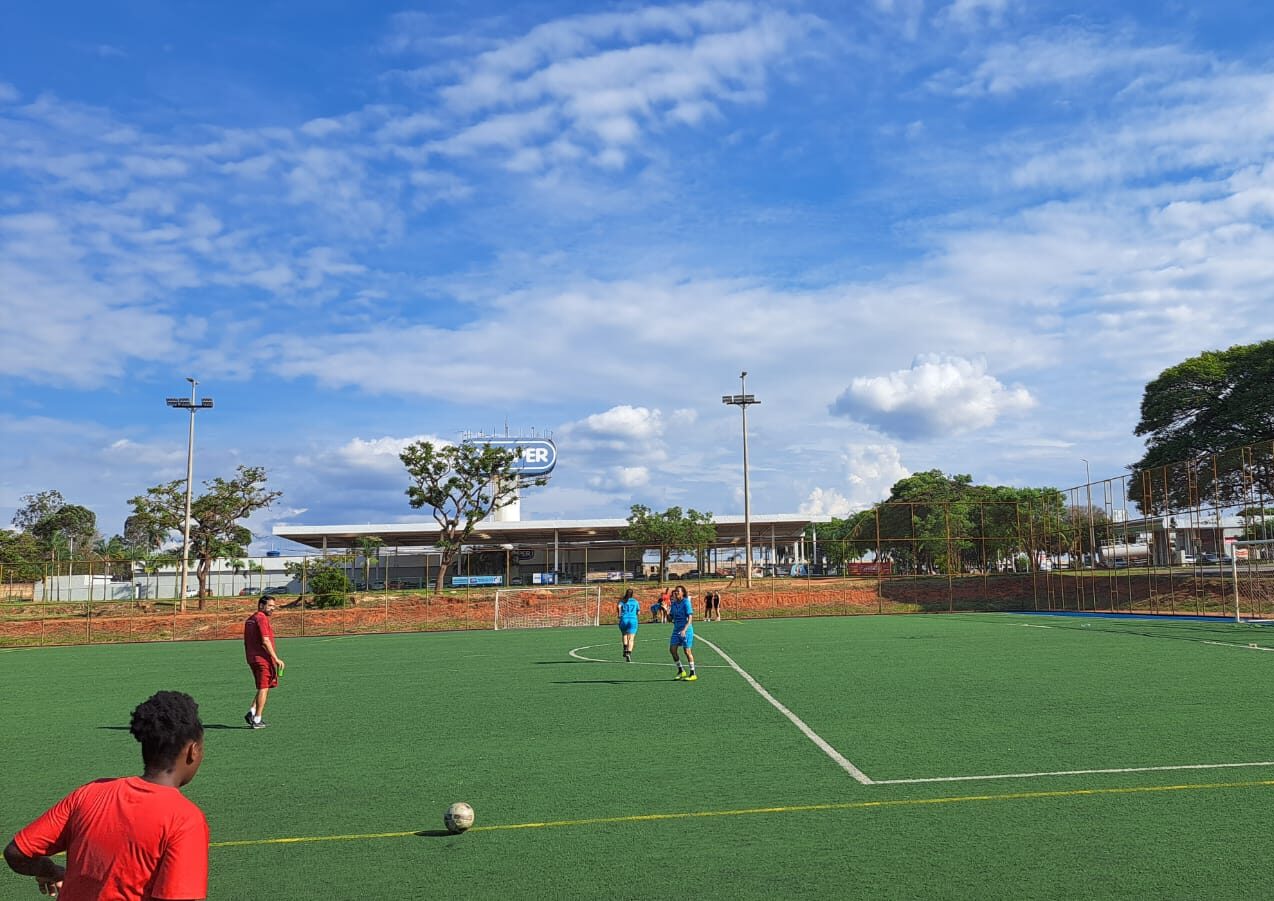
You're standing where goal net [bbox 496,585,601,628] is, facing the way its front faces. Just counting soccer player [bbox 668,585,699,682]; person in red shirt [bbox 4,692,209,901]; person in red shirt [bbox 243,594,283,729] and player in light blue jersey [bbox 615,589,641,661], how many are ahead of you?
4

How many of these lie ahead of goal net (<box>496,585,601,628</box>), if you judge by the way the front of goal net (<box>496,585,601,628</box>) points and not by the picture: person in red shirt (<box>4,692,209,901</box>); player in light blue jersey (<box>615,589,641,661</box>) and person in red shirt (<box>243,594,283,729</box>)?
3

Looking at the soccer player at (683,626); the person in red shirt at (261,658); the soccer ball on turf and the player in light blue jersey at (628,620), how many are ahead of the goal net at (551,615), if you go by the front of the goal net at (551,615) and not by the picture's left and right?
4

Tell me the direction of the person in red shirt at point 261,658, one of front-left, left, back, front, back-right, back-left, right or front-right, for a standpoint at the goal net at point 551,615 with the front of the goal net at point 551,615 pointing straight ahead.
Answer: front

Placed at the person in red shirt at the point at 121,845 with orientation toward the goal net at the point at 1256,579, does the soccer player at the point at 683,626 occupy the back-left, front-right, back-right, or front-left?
front-left

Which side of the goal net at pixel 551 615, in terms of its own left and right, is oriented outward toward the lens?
front

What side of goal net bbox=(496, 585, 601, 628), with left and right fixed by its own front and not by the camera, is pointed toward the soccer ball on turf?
front

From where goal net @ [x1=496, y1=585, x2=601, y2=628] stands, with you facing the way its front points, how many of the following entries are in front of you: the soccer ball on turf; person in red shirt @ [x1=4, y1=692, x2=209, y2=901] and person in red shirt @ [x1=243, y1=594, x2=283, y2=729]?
3

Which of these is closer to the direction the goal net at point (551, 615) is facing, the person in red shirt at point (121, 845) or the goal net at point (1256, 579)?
the person in red shirt

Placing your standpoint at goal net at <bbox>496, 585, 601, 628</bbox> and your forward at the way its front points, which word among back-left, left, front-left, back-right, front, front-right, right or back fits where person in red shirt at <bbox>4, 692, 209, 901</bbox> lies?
front

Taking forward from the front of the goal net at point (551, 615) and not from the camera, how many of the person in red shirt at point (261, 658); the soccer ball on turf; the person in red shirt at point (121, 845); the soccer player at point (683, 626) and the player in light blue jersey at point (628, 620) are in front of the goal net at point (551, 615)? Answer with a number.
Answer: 5

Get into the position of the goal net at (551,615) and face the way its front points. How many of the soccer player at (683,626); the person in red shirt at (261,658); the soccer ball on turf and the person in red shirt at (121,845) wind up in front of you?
4

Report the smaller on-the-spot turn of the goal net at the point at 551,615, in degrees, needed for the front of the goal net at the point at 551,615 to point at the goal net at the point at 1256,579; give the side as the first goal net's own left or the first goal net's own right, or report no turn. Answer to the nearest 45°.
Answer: approximately 90° to the first goal net's own left

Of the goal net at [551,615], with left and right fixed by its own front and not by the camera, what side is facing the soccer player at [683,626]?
front
